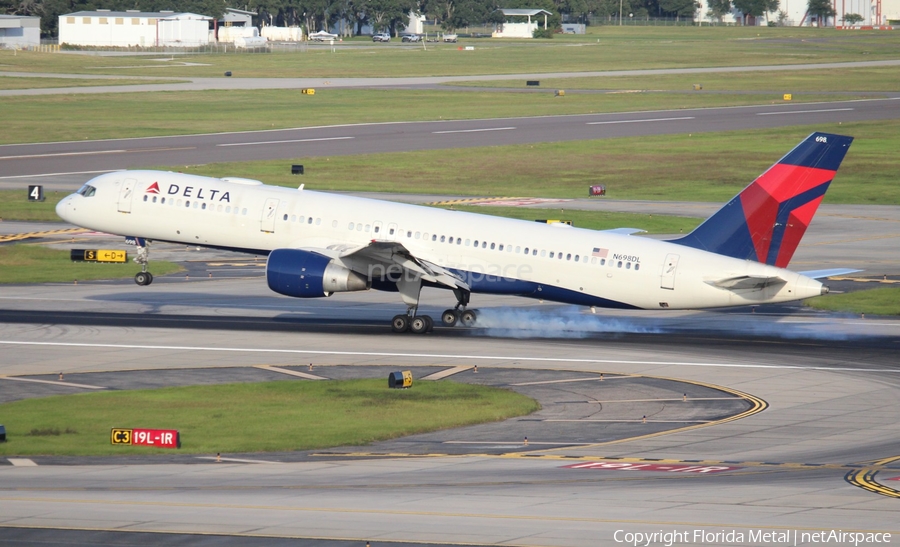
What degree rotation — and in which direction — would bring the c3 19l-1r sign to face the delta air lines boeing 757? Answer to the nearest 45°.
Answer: approximately 135° to its left

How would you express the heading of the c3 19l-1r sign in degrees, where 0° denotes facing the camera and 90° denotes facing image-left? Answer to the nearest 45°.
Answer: approximately 0°
